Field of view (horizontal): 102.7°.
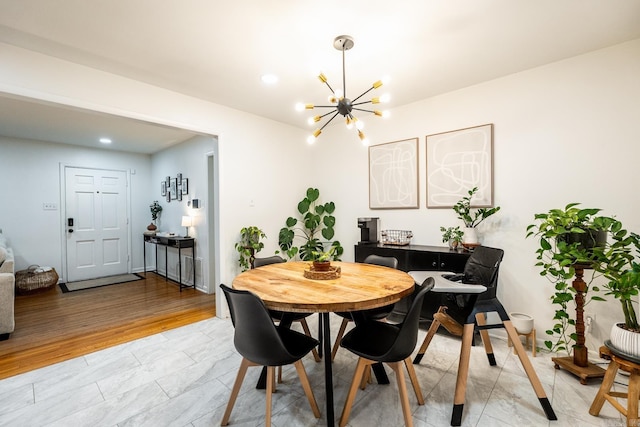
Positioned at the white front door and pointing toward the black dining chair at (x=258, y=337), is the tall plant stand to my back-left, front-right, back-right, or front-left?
front-left

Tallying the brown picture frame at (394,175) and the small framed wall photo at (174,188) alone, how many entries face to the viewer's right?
0

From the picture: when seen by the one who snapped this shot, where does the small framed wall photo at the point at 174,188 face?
facing the viewer and to the left of the viewer

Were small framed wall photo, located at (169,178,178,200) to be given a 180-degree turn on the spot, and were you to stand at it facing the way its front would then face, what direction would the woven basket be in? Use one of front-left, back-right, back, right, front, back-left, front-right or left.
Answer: back-left

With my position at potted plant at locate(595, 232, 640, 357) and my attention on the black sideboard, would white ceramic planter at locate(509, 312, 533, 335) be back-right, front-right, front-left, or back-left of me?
front-right

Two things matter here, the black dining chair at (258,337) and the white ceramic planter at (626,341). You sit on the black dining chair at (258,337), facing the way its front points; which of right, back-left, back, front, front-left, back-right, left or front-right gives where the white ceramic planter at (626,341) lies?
front-right

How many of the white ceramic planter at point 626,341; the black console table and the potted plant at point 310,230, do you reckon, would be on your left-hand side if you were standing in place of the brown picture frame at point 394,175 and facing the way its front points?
1

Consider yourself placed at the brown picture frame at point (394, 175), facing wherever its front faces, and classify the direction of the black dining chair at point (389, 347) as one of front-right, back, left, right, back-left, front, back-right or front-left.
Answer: front-left

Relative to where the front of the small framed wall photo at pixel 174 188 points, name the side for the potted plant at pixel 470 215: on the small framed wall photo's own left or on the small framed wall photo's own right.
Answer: on the small framed wall photo's own left

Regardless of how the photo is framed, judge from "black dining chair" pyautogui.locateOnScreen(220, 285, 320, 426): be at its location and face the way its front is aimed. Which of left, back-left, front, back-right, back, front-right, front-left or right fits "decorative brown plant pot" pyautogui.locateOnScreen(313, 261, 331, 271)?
front

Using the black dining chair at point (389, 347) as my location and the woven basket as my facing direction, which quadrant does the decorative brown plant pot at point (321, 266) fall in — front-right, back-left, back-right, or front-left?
front-right

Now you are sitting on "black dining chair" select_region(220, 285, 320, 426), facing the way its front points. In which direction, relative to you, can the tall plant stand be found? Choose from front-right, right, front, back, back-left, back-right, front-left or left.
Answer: front-right

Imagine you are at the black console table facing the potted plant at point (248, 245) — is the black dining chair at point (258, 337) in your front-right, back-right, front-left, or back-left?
front-right

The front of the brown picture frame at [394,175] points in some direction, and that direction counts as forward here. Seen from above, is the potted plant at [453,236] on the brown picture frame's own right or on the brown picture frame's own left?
on the brown picture frame's own left

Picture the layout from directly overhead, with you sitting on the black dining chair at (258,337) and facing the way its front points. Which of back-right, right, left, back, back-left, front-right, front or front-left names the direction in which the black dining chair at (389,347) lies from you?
front-right
